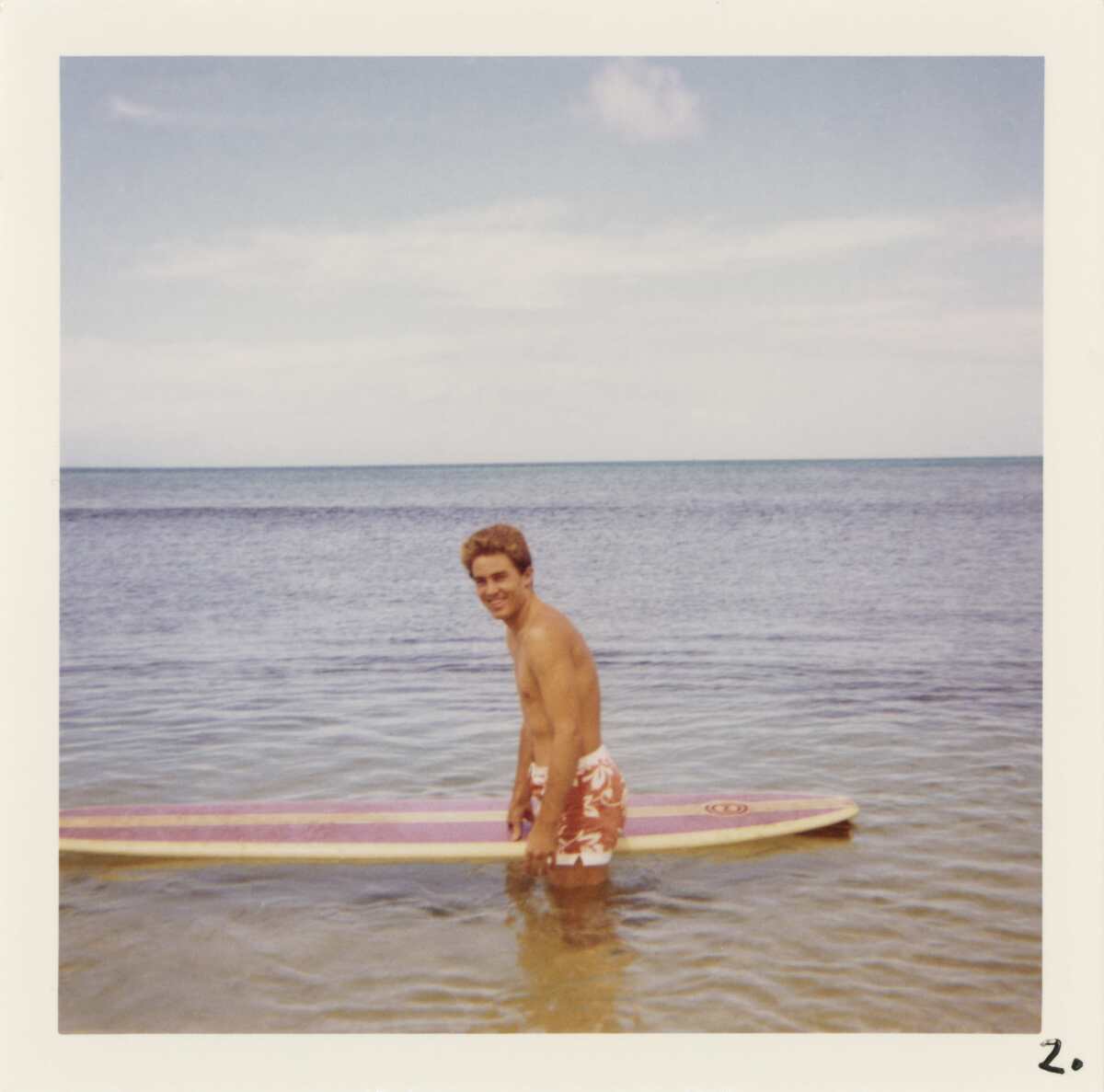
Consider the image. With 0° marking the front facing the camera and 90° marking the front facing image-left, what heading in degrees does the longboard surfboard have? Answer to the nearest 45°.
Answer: approximately 270°
